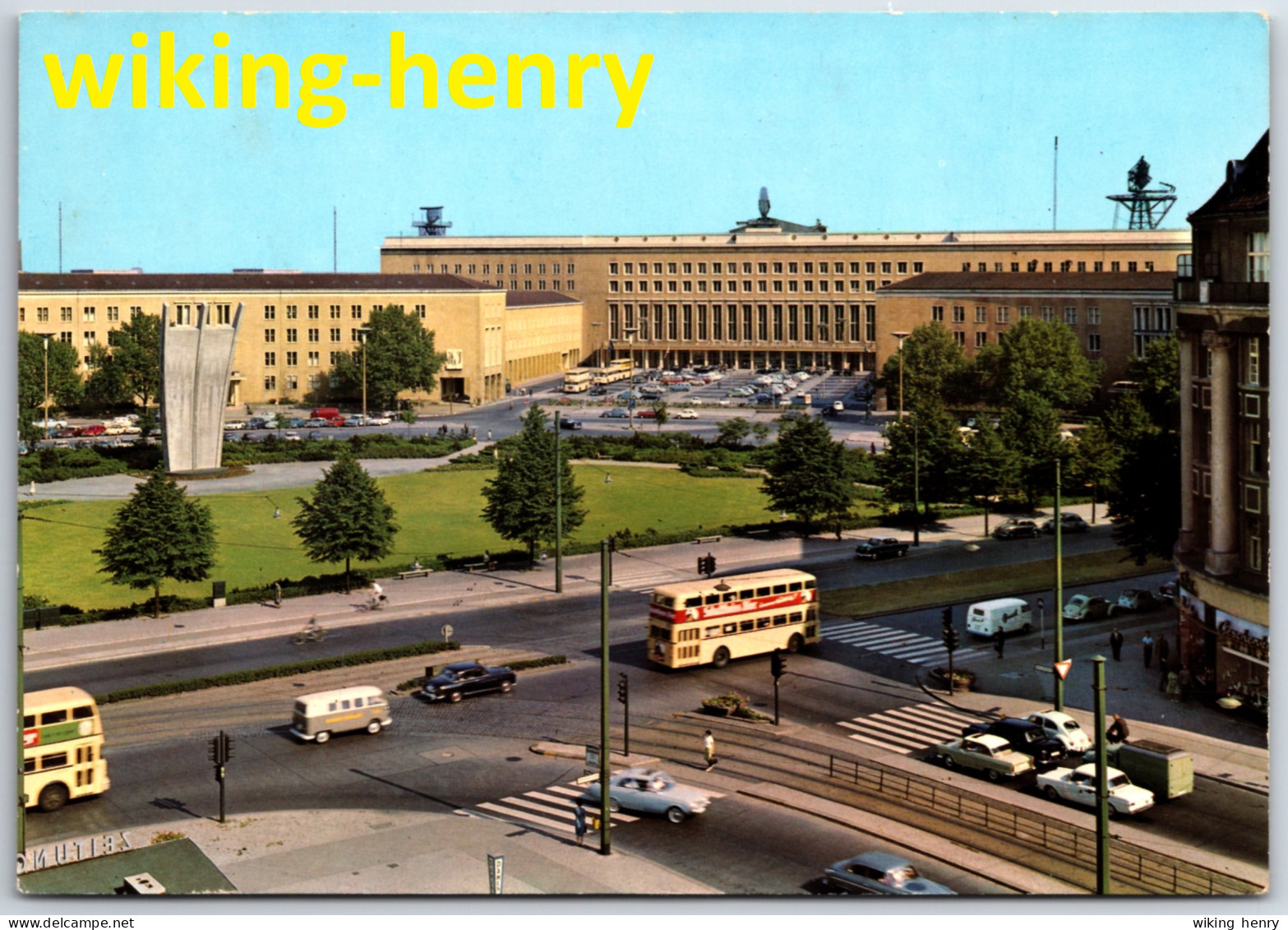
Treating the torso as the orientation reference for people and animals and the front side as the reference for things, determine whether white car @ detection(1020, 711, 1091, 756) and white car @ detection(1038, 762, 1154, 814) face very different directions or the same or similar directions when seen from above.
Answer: same or similar directions

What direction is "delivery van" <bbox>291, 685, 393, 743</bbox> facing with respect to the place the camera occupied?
facing away from the viewer and to the right of the viewer

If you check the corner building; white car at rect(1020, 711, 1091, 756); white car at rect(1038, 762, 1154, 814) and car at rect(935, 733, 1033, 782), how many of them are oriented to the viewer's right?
0

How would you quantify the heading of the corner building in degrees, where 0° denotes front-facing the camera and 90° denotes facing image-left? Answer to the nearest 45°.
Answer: approximately 45°

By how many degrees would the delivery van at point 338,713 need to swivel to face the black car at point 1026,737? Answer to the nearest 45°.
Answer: approximately 45° to its right
